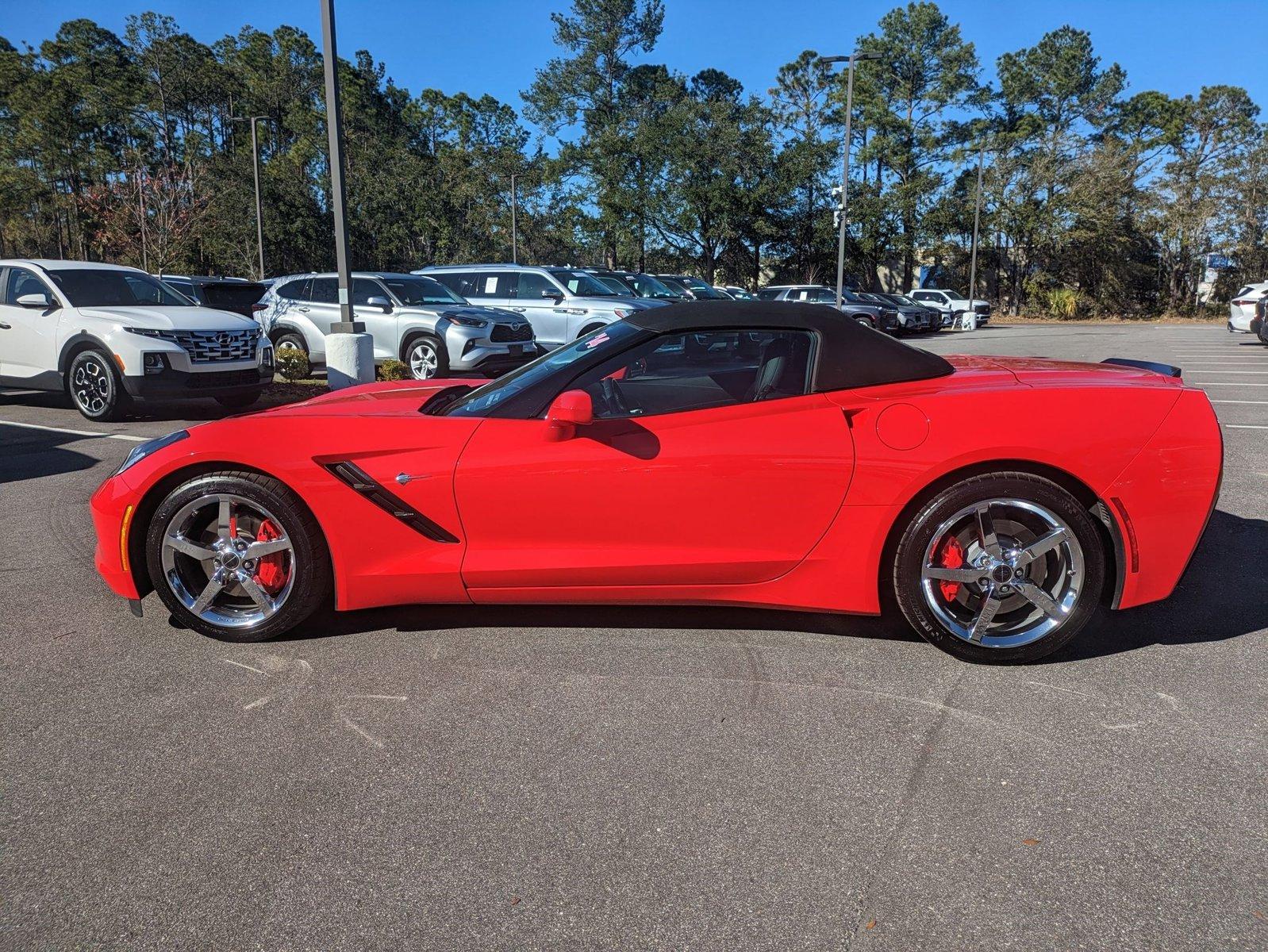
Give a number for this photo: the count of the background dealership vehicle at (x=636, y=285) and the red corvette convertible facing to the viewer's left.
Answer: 1

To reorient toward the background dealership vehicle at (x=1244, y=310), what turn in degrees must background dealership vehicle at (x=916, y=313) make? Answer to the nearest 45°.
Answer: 0° — it already faces it

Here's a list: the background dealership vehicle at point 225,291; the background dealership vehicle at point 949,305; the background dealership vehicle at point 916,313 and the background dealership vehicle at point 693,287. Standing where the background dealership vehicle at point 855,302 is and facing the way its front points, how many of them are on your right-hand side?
2

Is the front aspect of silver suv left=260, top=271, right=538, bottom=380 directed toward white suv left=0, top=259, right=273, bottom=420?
no

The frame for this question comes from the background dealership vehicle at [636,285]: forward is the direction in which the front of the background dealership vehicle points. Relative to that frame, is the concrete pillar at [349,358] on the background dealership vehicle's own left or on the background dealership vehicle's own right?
on the background dealership vehicle's own right

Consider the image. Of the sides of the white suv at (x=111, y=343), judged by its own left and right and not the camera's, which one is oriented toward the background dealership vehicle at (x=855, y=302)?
left

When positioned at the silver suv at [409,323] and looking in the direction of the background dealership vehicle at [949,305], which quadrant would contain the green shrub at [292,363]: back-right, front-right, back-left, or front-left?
back-left

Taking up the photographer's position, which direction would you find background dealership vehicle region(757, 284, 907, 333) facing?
facing the viewer and to the right of the viewer

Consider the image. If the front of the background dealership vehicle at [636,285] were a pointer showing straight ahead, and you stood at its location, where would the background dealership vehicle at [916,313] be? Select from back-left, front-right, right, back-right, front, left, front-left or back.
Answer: left

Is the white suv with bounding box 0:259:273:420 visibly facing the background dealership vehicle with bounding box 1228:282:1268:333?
no

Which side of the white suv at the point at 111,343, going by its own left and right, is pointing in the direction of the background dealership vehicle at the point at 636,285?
left

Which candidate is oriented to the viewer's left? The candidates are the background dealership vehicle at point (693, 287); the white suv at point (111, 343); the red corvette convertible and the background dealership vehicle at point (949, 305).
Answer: the red corvette convertible

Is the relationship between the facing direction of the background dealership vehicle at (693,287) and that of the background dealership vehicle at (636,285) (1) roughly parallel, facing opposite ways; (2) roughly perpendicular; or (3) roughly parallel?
roughly parallel

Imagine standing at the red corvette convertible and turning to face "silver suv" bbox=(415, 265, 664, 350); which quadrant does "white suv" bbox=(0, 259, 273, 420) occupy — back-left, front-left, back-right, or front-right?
front-left

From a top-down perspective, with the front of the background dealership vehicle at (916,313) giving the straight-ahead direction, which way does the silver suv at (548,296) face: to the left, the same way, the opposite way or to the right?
the same way

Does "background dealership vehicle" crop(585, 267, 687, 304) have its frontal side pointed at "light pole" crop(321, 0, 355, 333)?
no

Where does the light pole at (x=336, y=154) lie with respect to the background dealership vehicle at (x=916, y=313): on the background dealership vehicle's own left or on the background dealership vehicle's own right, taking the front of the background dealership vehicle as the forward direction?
on the background dealership vehicle's own right

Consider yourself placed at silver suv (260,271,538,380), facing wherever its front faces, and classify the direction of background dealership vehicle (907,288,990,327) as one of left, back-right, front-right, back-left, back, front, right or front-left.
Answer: left
